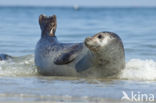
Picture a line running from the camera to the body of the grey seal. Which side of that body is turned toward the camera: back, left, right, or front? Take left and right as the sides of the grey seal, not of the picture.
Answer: right
